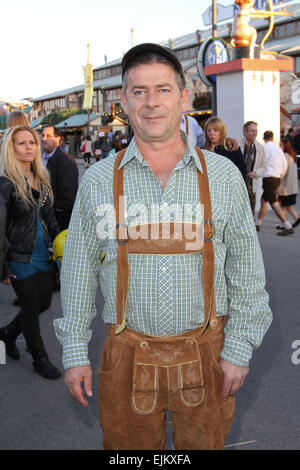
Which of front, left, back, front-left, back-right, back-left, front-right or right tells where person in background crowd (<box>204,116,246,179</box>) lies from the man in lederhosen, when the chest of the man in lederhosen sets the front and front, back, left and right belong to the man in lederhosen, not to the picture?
back

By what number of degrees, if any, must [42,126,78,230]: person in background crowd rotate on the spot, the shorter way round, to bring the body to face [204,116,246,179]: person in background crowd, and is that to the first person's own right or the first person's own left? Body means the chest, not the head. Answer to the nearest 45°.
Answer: approximately 135° to the first person's own left

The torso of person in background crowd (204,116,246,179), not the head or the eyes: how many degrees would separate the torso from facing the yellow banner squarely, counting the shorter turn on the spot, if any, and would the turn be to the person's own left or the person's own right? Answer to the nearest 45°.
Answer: approximately 135° to the person's own right

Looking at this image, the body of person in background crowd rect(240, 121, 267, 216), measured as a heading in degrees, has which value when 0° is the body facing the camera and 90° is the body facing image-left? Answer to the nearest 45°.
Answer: approximately 45°

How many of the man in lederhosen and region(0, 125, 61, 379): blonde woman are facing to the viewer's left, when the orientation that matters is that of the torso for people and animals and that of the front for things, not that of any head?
0

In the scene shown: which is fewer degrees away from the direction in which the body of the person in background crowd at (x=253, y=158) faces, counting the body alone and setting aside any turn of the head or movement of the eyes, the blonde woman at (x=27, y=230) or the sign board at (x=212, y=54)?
the blonde woman

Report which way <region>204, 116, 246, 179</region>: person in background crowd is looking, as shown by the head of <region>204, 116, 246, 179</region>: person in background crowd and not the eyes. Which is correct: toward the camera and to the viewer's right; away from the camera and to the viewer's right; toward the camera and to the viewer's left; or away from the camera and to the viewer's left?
toward the camera and to the viewer's left

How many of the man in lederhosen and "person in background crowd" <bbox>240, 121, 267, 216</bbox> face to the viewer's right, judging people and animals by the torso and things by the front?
0
